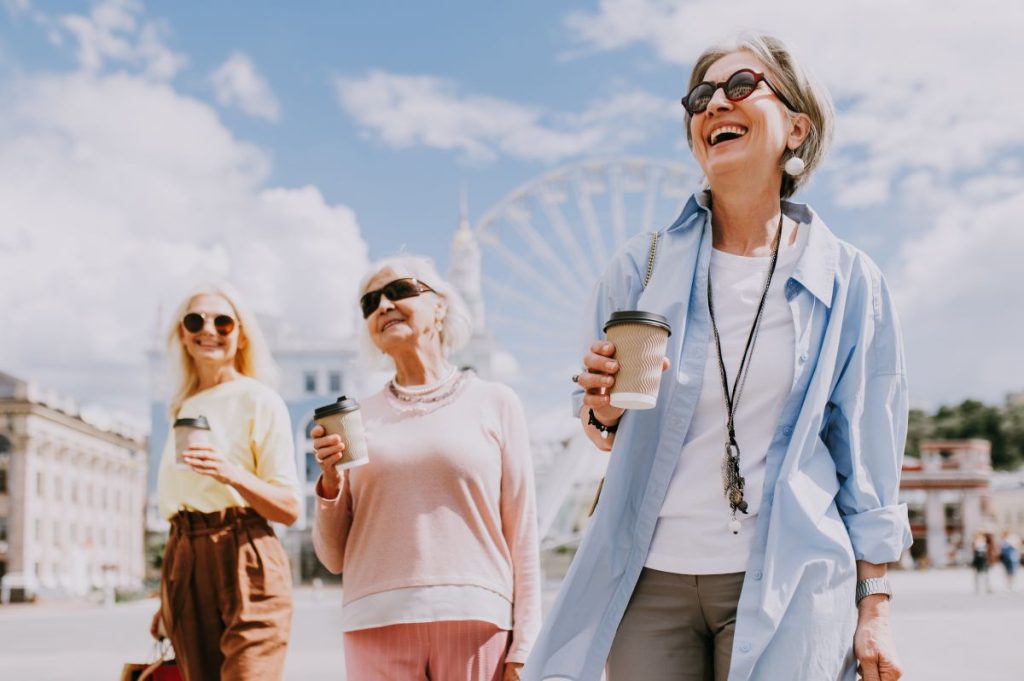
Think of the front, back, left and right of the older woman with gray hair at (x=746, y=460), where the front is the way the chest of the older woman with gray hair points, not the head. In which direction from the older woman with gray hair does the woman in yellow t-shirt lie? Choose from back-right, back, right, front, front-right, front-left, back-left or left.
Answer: back-right

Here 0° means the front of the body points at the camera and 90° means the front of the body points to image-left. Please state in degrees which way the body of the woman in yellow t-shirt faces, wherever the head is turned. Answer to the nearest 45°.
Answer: approximately 45°

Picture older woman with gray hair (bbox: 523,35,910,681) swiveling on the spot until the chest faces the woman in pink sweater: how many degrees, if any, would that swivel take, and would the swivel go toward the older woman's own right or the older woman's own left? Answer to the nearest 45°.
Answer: approximately 135° to the older woman's own right

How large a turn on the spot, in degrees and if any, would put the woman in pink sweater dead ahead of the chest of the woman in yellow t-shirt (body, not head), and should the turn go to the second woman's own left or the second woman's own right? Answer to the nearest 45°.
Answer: approximately 90° to the second woman's own left

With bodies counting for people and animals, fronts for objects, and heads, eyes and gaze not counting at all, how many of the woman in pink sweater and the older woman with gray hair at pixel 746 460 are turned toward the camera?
2
